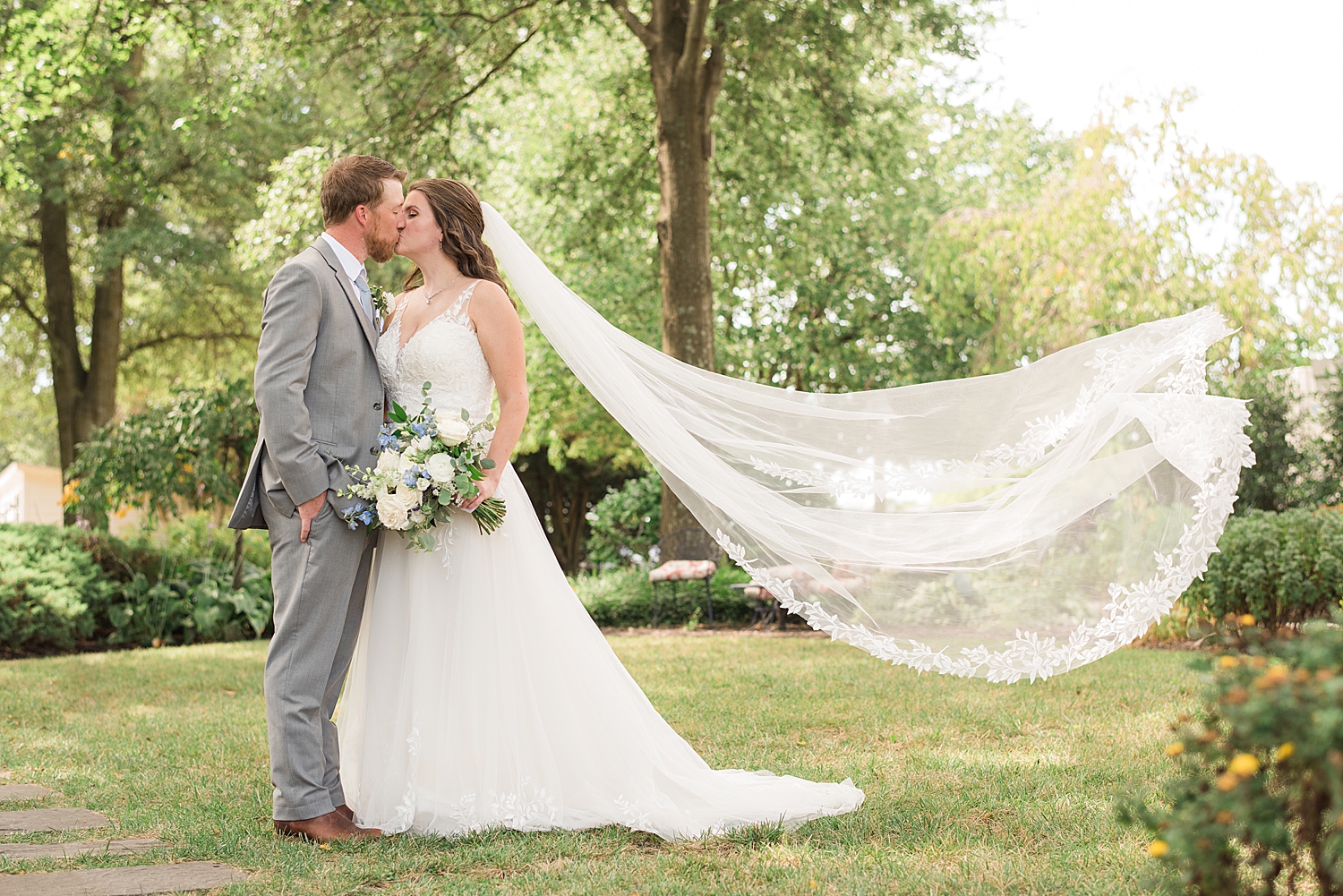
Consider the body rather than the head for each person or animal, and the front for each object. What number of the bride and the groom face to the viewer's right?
1

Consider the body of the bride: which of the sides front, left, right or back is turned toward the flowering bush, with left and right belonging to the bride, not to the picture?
left

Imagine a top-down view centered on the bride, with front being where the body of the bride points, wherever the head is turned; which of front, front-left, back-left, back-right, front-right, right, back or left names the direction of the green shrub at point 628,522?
back-right

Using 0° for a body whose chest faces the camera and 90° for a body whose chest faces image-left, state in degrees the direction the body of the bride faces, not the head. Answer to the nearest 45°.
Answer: approximately 45°

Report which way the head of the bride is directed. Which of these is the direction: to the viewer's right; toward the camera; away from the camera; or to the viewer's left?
to the viewer's left

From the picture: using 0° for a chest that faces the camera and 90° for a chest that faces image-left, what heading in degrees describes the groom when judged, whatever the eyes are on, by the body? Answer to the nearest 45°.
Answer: approximately 270°

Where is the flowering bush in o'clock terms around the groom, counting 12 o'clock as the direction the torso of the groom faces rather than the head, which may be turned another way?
The flowering bush is roughly at 2 o'clock from the groom.

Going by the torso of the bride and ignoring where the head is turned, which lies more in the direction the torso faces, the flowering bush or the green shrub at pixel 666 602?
the flowering bush

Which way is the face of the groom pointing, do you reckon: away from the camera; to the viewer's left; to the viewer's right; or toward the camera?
to the viewer's right

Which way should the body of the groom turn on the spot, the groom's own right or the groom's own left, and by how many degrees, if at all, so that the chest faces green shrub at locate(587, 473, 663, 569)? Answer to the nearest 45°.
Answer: approximately 90° to the groom's own left

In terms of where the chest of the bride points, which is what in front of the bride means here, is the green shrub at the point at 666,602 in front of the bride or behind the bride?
behind
